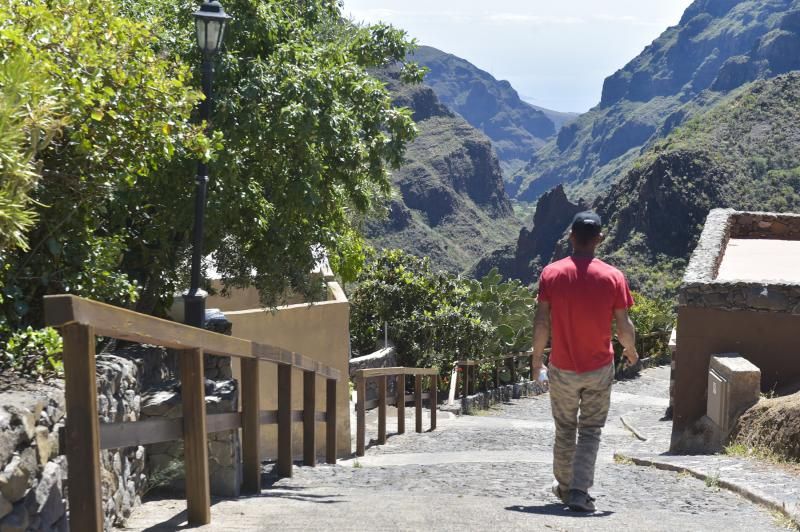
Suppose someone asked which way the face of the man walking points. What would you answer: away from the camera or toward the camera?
away from the camera

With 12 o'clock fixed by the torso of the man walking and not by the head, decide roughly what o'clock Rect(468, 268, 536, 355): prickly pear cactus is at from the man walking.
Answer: The prickly pear cactus is roughly at 12 o'clock from the man walking.

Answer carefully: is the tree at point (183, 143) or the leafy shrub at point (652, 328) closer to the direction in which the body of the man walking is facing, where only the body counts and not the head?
the leafy shrub

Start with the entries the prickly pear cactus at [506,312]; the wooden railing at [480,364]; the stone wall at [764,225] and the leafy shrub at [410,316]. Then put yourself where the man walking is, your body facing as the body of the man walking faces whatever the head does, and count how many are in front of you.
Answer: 4

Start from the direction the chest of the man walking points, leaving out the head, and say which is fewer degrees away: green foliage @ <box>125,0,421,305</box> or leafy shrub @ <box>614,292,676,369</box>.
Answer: the leafy shrub

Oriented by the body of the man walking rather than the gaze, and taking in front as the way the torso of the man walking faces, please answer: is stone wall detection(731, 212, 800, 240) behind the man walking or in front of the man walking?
in front

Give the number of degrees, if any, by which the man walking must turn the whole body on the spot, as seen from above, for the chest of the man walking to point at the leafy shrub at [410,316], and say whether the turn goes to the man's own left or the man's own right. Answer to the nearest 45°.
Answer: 0° — they already face it

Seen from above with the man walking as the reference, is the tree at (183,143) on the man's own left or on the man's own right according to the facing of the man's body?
on the man's own left

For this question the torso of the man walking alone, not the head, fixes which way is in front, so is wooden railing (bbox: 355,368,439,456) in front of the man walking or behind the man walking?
in front

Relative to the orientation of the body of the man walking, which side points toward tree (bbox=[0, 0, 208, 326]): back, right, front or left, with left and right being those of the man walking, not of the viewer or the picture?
left

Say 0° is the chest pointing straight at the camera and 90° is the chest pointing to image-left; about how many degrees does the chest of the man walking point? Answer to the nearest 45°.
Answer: approximately 180°

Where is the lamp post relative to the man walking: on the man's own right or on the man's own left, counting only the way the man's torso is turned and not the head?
on the man's own left

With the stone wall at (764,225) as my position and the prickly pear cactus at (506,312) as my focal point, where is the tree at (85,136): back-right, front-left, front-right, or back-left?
back-left

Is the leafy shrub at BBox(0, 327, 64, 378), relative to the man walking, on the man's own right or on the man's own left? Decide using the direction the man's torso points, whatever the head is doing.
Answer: on the man's own left
